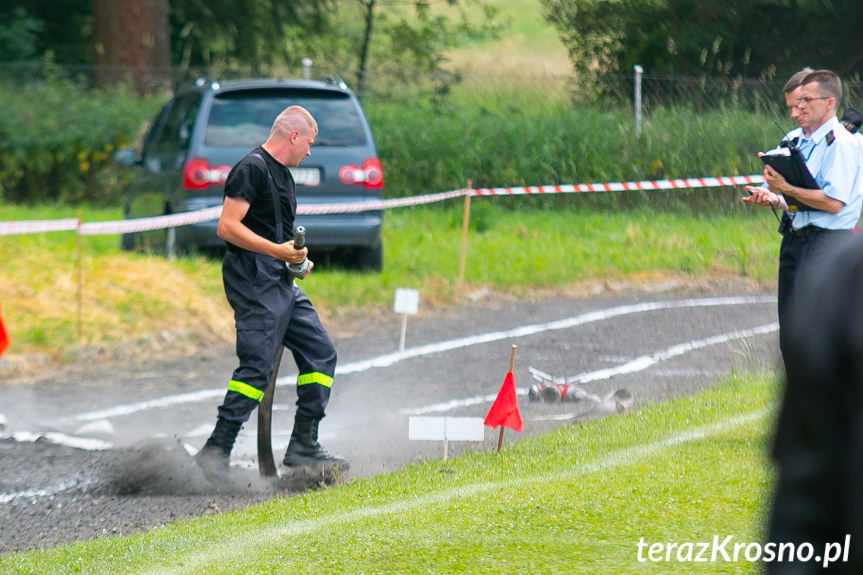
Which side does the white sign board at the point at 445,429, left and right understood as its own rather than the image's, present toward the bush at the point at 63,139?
back

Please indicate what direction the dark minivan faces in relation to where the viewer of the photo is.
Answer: facing away from the viewer

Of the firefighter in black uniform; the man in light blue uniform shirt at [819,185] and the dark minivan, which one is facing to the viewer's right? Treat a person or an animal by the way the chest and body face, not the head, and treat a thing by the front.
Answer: the firefighter in black uniform

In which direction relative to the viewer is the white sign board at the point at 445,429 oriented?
toward the camera

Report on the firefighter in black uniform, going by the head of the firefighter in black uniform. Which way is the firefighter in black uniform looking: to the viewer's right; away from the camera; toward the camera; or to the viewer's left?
to the viewer's right

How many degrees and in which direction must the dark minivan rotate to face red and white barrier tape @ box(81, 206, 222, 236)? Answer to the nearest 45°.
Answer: approximately 135° to its left

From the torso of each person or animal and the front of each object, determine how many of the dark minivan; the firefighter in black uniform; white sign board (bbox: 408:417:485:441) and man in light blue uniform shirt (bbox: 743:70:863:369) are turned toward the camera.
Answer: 1

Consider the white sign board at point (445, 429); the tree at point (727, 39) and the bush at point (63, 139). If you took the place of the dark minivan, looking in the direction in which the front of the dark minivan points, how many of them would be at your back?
1

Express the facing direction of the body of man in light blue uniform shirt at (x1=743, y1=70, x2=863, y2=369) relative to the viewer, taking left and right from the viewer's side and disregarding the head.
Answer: facing to the left of the viewer

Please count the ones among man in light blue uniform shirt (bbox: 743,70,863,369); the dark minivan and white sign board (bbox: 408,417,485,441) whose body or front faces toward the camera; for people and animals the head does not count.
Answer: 1

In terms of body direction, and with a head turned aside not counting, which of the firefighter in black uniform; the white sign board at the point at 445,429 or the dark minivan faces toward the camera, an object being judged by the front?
the white sign board

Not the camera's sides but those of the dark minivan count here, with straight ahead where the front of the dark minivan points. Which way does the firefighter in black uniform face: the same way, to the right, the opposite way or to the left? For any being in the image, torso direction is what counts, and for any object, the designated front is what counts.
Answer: to the right

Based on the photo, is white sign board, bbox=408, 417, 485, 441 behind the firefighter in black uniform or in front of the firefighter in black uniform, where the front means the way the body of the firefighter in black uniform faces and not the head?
in front

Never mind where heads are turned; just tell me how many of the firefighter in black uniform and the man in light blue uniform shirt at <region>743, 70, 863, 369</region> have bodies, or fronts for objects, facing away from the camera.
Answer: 0

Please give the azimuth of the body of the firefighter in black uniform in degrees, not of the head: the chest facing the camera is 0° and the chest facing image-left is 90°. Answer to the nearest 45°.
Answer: approximately 270°
